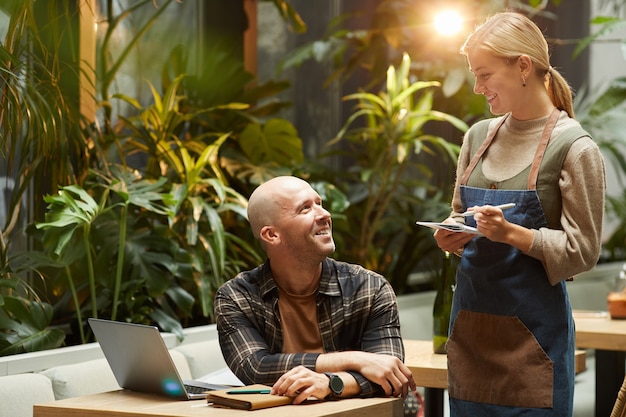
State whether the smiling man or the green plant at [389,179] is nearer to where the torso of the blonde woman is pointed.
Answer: the smiling man

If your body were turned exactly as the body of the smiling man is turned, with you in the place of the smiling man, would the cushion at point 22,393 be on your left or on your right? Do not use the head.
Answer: on your right

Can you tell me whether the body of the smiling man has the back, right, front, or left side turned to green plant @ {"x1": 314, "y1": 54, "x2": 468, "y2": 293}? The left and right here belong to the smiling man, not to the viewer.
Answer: back

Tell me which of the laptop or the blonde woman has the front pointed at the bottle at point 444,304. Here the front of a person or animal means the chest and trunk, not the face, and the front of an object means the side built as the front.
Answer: the laptop

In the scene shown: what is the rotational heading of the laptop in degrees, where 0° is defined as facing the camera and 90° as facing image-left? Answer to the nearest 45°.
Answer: approximately 225°

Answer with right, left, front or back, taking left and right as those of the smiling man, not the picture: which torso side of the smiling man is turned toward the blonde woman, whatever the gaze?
left

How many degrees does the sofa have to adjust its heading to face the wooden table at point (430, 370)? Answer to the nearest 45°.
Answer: approximately 45° to its left

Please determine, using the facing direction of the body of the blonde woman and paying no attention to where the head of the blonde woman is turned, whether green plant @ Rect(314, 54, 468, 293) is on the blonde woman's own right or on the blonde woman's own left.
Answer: on the blonde woman's own right

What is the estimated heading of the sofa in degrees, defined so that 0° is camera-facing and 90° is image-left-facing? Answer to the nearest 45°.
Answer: approximately 315°

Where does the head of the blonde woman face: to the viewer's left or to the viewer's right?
to the viewer's left
